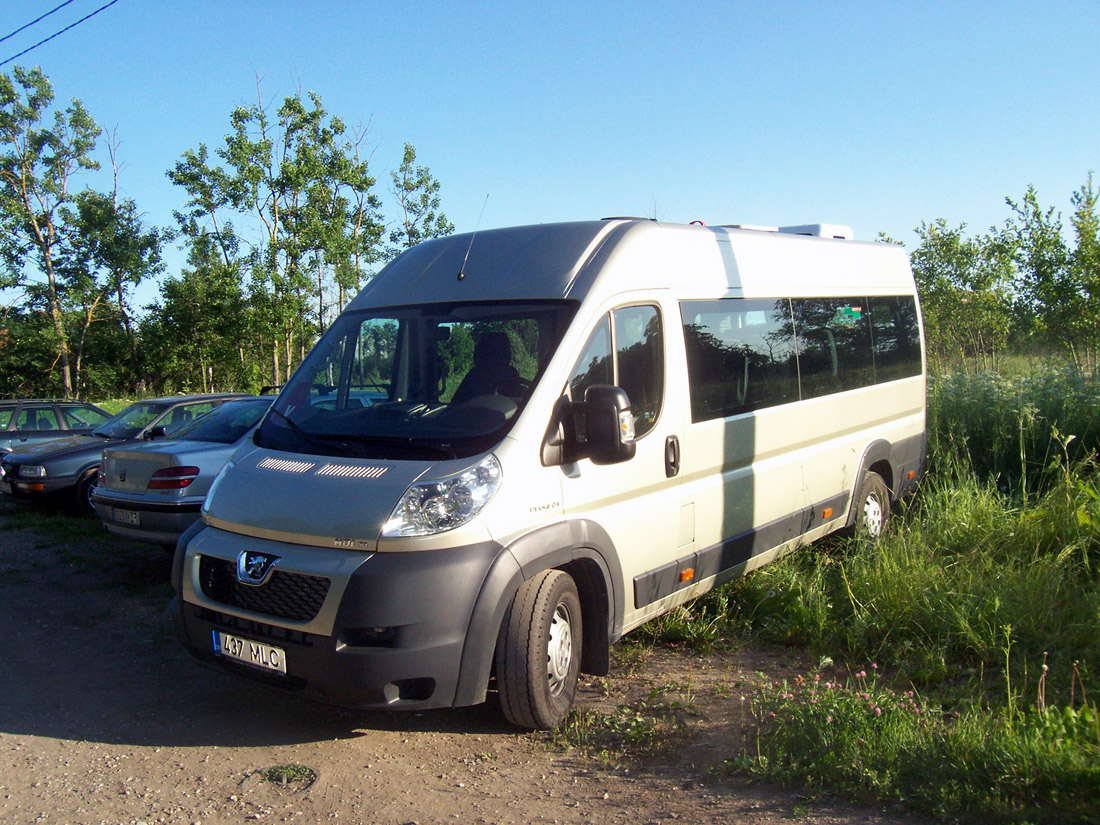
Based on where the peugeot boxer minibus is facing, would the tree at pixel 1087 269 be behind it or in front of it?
behind

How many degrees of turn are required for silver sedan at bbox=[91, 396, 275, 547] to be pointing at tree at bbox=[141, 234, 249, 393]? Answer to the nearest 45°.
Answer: approximately 45° to its left

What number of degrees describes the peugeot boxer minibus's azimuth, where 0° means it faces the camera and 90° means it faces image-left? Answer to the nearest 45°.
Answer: approximately 45°

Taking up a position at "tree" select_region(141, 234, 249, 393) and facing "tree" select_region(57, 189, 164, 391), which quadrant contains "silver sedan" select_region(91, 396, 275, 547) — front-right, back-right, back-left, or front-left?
back-left

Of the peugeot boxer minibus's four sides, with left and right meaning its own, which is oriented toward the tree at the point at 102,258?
right

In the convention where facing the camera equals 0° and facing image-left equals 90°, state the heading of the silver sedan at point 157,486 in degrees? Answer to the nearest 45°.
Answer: approximately 225°
